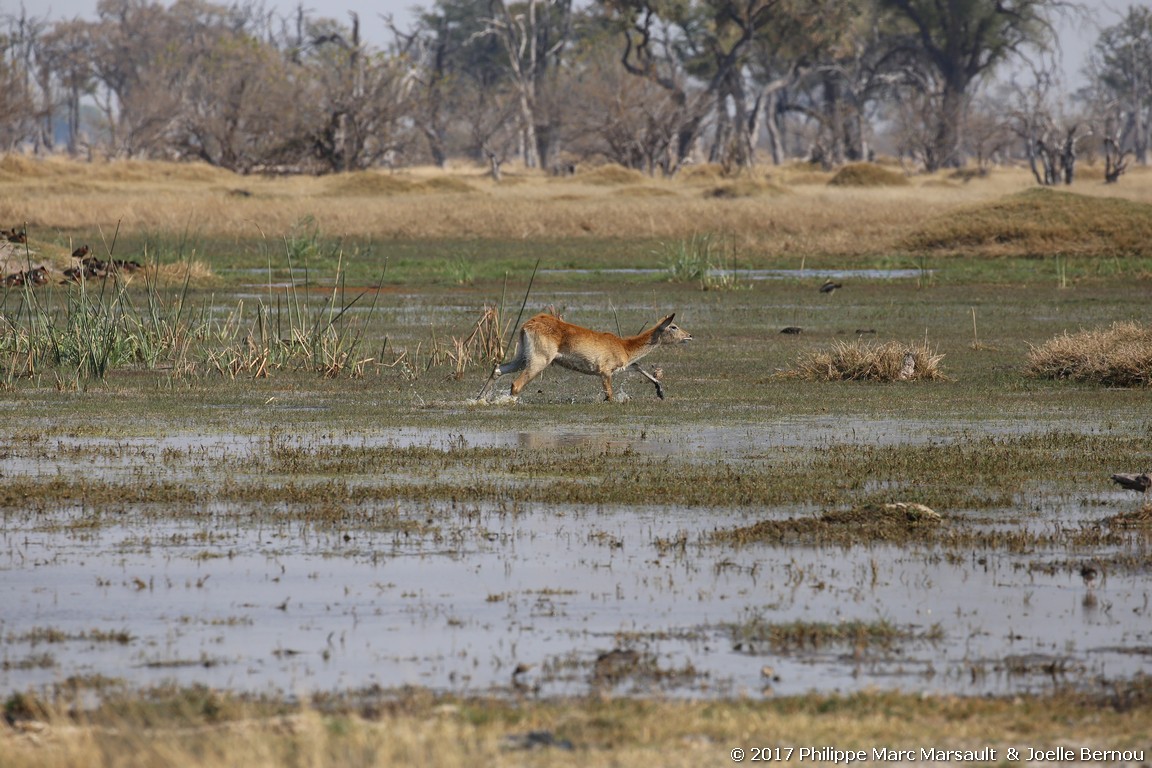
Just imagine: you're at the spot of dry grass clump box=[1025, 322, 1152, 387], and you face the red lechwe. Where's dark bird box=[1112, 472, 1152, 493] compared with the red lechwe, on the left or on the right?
left

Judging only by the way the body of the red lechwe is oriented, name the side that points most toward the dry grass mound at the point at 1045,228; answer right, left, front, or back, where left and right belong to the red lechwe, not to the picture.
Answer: left

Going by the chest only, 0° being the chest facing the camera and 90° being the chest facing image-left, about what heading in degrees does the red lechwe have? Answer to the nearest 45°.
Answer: approximately 270°

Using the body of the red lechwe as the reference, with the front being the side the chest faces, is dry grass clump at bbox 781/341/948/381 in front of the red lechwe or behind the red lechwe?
in front

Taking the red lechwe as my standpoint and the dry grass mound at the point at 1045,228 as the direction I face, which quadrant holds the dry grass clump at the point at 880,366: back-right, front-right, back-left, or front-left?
front-right

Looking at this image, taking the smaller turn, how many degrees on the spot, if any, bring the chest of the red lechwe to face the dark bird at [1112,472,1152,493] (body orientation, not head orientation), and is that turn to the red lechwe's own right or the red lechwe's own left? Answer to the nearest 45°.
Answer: approximately 45° to the red lechwe's own right

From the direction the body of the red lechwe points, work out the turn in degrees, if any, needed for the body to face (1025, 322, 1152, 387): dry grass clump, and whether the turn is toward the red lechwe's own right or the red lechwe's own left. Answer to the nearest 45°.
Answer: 0° — it already faces it
